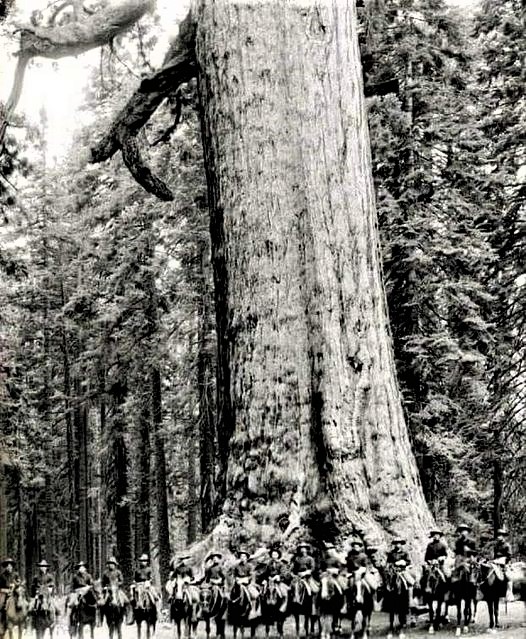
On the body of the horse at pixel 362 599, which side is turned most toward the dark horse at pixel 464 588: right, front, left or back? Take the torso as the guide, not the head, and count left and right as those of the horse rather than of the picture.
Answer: left

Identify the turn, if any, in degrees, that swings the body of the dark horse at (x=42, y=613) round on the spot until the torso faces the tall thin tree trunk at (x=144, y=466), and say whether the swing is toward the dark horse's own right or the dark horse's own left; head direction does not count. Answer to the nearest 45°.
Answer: approximately 180°

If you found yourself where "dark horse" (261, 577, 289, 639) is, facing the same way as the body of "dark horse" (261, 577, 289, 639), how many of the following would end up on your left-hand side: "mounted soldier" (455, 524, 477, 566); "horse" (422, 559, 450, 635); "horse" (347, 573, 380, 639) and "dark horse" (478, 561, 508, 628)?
4

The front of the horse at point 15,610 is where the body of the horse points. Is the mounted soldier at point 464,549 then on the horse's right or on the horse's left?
on the horse's left

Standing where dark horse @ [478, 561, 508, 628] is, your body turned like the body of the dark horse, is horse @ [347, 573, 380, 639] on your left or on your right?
on your right

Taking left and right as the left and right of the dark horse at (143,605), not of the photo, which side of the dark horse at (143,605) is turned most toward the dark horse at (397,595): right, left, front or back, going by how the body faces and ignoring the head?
left

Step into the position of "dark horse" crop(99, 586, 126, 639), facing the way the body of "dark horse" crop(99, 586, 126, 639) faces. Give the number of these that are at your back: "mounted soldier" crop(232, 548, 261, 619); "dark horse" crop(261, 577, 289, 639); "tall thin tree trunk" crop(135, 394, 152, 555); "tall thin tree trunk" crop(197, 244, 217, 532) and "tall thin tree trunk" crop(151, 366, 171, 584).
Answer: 3
